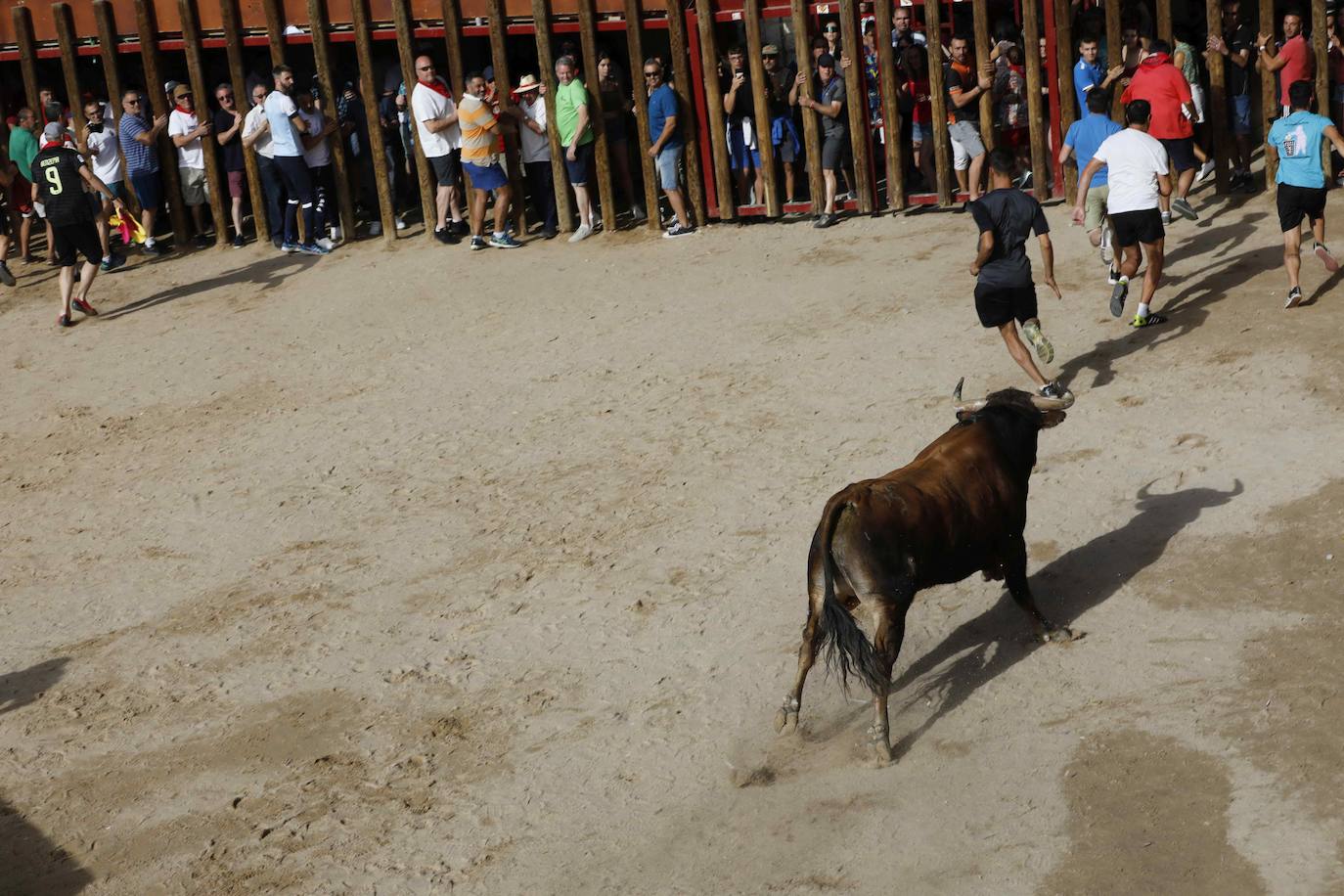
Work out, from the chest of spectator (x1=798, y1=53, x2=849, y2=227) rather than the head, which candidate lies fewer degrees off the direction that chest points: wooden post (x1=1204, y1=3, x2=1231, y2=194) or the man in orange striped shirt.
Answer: the man in orange striped shirt

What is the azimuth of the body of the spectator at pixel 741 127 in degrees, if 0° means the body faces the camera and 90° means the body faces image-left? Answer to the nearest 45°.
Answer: approximately 0°

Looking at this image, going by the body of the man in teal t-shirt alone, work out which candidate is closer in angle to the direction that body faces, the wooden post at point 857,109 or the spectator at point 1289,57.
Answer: the spectator

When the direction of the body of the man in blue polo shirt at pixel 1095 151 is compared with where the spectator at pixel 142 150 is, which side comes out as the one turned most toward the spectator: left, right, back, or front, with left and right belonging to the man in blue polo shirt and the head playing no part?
left

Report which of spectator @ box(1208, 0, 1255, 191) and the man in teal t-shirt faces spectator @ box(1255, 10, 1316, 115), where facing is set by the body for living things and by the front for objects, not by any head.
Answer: the man in teal t-shirt

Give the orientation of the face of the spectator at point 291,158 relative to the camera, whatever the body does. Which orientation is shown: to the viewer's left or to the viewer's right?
to the viewer's right

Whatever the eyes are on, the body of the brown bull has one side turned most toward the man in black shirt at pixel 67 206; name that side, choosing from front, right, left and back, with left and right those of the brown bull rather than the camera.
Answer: left
